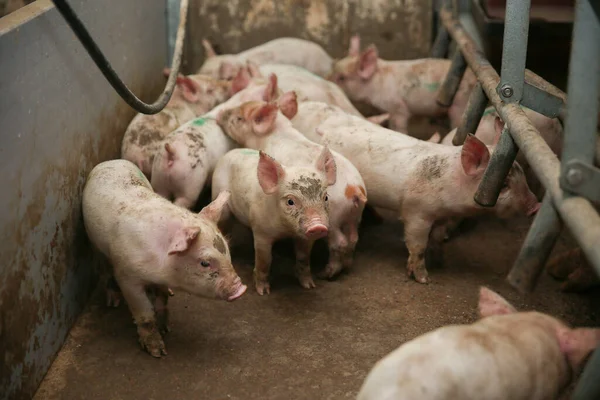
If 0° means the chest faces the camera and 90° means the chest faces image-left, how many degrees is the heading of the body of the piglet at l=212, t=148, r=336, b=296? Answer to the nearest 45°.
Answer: approximately 315°

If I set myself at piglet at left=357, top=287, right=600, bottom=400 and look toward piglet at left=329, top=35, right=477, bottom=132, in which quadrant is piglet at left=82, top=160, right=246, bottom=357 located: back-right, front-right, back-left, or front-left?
front-left

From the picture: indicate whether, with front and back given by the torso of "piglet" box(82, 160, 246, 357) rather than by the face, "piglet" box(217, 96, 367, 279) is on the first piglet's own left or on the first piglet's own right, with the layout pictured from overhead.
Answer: on the first piglet's own left

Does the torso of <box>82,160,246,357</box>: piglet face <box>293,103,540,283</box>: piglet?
no

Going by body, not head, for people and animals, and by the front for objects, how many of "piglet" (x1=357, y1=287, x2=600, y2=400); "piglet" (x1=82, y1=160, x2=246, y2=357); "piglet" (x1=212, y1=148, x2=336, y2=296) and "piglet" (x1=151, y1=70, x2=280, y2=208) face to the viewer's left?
0

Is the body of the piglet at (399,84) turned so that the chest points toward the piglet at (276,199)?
no

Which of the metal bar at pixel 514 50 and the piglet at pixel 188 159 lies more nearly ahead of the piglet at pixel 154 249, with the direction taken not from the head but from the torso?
the metal bar

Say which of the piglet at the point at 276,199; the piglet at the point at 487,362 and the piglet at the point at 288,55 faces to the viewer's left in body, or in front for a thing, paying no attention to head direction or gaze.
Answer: the piglet at the point at 288,55

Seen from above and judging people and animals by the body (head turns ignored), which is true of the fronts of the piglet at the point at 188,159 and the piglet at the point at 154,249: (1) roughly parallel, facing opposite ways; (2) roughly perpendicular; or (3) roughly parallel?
roughly perpendicular

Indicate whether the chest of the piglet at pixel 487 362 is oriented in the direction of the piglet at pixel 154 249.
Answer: no

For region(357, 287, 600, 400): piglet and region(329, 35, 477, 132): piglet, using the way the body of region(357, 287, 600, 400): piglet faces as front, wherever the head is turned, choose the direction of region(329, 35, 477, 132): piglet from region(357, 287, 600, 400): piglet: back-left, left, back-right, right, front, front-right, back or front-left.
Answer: front-left

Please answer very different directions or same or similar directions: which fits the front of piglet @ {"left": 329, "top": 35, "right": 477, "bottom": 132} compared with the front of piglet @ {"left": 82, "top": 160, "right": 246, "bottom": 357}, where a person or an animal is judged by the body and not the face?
very different directions

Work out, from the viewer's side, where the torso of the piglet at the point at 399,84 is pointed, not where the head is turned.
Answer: to the viewer's left

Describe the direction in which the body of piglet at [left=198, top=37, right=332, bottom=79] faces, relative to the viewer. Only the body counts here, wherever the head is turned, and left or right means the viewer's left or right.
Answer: facing to the left of the viewer
